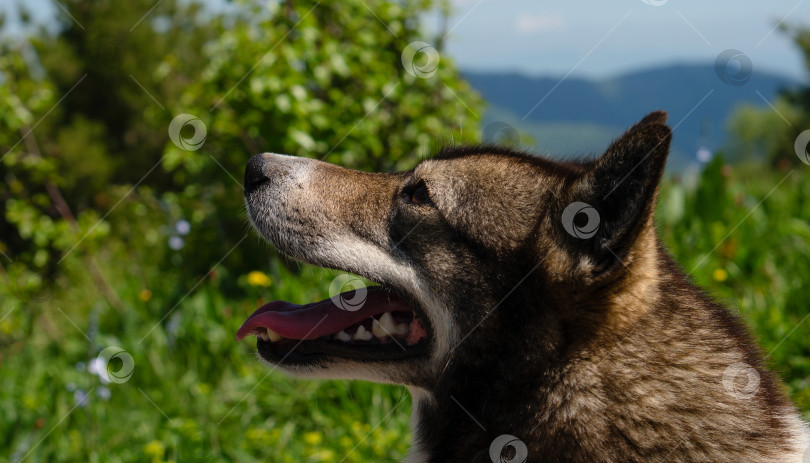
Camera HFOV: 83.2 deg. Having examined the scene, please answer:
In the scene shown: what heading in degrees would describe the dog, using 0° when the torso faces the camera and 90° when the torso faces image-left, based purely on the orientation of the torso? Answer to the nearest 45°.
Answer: approximately 90°

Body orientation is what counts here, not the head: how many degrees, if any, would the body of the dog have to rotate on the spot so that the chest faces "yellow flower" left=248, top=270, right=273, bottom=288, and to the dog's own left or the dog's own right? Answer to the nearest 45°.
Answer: approximately 45° to the dog's own right
